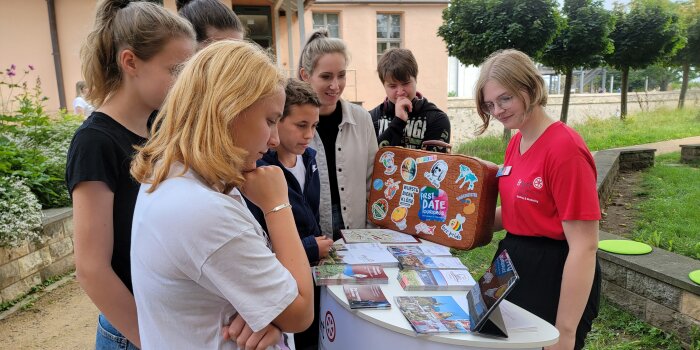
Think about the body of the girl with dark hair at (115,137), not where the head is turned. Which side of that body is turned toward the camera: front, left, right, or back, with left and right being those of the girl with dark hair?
right

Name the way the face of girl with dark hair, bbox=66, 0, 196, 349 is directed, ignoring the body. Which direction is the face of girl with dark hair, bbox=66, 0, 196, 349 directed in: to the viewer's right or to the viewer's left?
to the viewer's right

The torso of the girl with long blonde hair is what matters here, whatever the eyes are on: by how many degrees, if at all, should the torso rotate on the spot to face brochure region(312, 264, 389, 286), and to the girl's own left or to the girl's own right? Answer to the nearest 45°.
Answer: approximately 45° to the girl's own left

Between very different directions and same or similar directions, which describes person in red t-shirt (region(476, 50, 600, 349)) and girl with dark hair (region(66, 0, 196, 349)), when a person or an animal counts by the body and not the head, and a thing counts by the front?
very different directions

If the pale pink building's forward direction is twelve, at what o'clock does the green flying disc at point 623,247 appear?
The green flying disc is roughly at 12 o'clock from the pale pink building.

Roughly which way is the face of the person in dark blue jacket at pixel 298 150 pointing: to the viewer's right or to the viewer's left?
to the viewer's right

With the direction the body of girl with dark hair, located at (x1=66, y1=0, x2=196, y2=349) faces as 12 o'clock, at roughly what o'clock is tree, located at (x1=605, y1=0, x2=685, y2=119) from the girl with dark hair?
The tree is roughly at 11 o'clock from the girl with dark hair.

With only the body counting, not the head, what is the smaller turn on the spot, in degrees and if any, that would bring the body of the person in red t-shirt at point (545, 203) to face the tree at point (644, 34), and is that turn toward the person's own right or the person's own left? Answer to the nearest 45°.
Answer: approximately 135° to the person's own right

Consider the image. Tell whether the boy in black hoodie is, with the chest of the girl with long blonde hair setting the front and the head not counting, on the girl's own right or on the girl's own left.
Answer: on the girl's own left

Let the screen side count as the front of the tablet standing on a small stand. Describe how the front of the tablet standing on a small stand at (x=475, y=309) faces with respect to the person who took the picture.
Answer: facing to the left of the viewer

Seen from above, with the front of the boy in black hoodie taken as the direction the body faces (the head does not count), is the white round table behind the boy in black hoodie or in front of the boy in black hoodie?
in front
